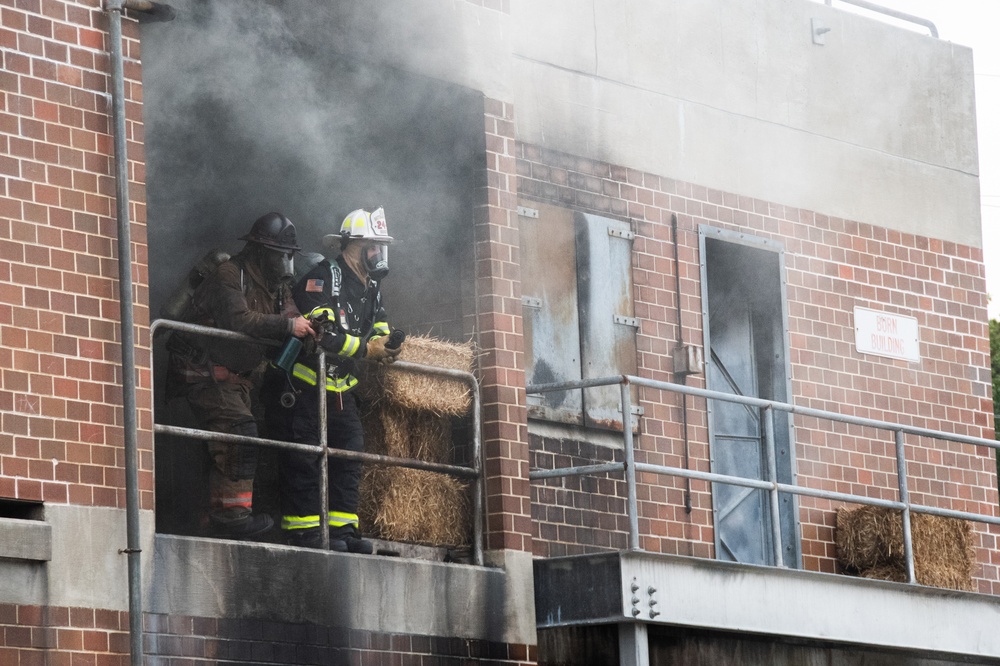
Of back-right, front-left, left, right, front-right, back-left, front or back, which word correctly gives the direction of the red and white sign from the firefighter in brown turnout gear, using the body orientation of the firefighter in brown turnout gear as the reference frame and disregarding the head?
front-left

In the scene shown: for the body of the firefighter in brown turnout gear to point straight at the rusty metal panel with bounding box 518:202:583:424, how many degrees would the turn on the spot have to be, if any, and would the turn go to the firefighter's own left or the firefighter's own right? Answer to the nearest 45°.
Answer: approximately 45° to the firefighter's own left

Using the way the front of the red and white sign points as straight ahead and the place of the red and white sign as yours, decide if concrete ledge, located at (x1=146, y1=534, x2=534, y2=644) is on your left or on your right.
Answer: on your right

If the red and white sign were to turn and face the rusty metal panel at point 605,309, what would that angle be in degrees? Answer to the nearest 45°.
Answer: approximately 90° to its right

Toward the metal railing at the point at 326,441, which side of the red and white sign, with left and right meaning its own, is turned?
right

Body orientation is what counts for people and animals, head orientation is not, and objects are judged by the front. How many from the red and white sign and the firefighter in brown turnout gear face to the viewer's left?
0

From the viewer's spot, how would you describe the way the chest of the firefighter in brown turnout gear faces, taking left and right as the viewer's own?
facing to the right of the viewer

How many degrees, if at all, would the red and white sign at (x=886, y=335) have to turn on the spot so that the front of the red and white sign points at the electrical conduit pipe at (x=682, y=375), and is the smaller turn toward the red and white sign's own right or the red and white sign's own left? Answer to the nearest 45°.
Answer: approximately 90° to the red and white sign's own right

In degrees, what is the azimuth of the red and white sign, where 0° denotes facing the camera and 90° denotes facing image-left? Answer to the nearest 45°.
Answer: approximately 315°
